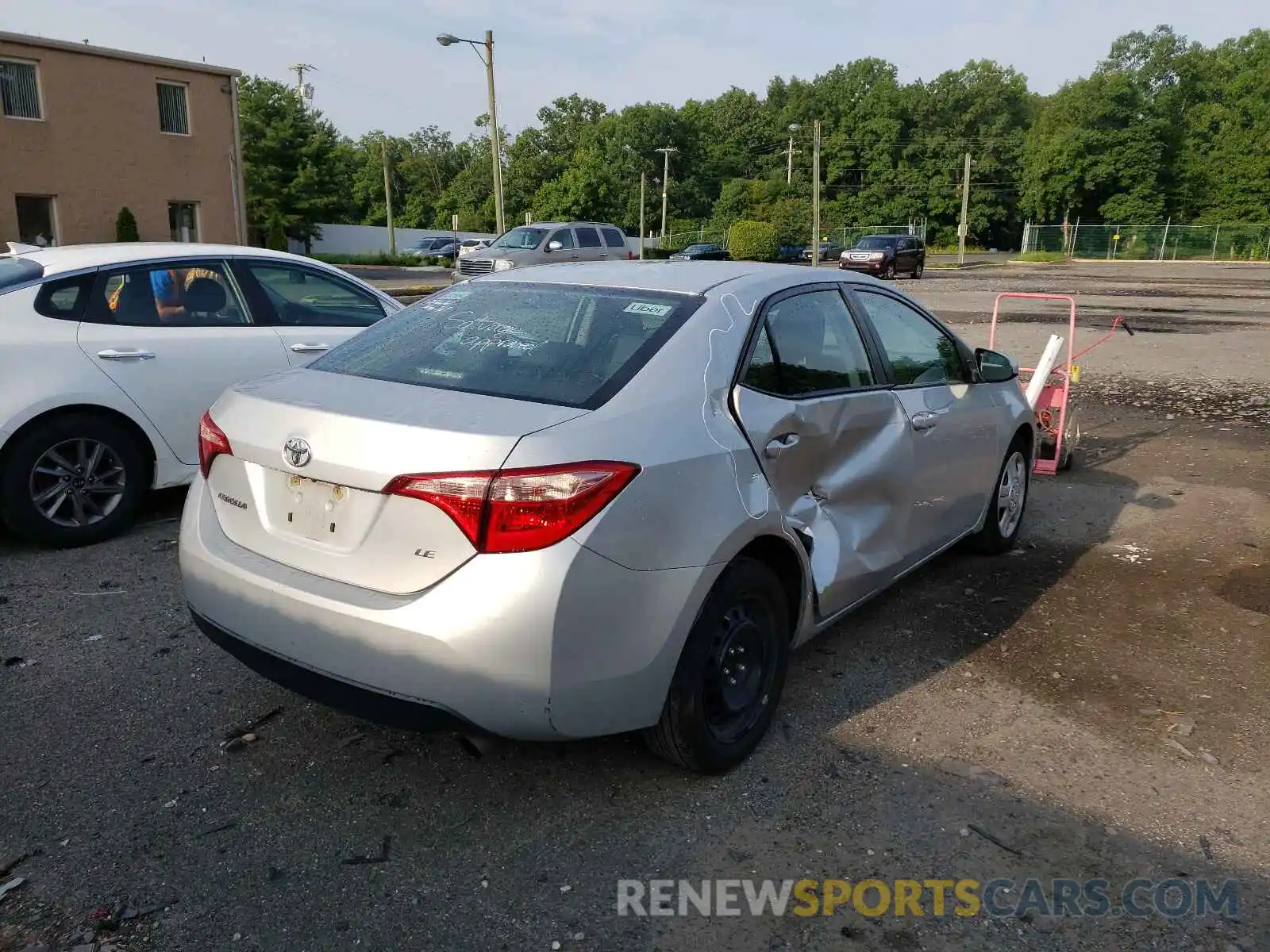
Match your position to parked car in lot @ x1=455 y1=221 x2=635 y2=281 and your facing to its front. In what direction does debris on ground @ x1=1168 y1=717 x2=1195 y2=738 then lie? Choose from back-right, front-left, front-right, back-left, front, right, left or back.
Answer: front-left

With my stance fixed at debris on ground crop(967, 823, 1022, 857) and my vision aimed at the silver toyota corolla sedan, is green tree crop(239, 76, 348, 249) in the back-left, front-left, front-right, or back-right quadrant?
front-right

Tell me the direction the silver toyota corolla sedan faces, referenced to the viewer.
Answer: facing away from the viewer and to the right of the viewer

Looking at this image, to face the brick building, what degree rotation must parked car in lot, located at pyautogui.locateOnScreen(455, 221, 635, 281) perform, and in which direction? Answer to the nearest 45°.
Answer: approximately 45° to its right

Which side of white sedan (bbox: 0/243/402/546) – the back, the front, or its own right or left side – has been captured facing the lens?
right

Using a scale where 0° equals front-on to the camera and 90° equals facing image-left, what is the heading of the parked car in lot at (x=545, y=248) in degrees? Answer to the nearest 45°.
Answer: approximately 45°

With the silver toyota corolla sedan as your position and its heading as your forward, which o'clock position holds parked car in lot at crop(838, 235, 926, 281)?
The parked car in lot is roughly at 11 o'clock from the silver toyota corolla sedan.

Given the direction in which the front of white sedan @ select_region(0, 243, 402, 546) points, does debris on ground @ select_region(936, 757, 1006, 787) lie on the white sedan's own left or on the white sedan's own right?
on the white sedan's own right

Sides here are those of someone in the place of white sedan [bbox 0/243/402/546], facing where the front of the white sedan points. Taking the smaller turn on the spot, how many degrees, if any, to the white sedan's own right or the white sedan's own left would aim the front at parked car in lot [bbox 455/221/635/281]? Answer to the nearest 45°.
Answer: approximately 45° to the white sedan's own left

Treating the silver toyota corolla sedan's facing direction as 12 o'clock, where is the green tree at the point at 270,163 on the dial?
The green tree is roughly at 10 o'clock from the silver toyota corolla sedan.

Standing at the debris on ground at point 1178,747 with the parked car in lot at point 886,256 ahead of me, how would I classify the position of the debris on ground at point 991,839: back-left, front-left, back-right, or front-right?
back-left

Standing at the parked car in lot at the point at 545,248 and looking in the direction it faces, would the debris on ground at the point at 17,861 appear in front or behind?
in front

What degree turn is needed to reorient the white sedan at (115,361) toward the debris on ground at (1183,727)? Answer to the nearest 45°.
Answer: approximately 45° to its right

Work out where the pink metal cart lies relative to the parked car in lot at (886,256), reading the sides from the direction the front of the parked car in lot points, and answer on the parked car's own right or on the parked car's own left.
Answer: on the parked car's own left

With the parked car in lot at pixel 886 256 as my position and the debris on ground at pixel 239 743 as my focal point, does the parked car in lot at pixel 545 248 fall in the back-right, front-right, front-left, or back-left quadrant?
front-right

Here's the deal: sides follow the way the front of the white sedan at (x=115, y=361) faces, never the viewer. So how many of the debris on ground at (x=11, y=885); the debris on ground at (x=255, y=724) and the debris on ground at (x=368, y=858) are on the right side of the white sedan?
3
